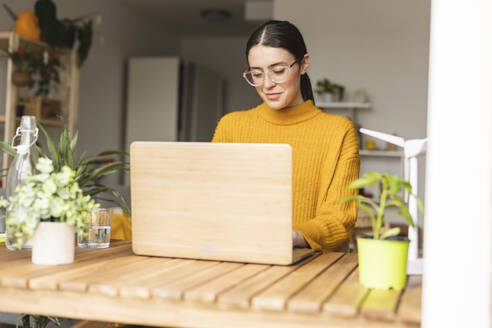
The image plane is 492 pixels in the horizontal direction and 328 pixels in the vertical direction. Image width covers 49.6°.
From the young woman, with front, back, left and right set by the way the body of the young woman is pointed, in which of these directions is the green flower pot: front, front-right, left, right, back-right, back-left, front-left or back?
front-left

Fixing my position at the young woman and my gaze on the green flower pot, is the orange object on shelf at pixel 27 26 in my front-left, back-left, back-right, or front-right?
back-right

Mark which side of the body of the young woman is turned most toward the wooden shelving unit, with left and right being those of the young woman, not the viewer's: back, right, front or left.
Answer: right

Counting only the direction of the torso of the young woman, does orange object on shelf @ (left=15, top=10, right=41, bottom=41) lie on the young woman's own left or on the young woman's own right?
on the young woman's own right

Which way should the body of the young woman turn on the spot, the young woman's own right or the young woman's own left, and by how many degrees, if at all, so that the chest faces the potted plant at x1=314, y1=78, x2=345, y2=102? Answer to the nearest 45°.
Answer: approximately 135° to the young woman's own right

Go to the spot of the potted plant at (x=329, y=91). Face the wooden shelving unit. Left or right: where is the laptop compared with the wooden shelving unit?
left

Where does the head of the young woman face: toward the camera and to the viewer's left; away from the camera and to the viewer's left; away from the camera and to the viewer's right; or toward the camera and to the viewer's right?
toward the camera and to the viewer's left

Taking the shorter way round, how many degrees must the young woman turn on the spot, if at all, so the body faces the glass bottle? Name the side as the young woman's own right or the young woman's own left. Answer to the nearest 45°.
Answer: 0° — they already face it

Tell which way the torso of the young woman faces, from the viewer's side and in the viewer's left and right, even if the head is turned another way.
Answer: facing the viewer and to the left of the viewer

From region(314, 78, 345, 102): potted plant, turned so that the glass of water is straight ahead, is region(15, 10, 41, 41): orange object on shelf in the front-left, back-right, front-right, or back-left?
front-right

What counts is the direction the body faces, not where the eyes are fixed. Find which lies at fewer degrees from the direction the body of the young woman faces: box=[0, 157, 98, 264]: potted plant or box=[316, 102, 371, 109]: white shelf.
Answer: the potted plant

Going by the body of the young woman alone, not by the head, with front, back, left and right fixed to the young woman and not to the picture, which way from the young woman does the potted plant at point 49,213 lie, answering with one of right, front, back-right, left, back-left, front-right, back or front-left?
front

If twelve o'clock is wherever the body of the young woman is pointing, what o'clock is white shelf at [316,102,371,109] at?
The white shelf is roughly at 5 o'clock from the young woman.

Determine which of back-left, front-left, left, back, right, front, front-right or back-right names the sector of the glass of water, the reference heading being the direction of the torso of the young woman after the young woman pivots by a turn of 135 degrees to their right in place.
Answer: back-left

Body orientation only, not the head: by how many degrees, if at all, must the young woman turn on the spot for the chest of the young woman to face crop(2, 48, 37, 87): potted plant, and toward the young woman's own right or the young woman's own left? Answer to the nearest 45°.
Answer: approximately 90° to the young woman's own right
